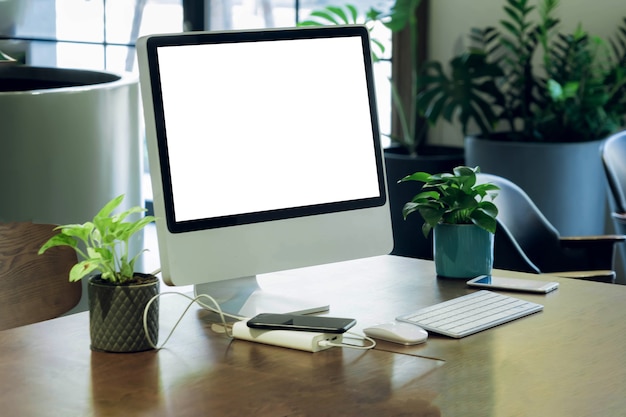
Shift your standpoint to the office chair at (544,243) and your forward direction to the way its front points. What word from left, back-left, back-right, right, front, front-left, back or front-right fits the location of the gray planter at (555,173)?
left

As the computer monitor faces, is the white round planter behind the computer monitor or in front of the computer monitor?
behind

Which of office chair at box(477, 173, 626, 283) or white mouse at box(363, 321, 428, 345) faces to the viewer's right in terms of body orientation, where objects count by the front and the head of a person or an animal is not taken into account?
the office chair

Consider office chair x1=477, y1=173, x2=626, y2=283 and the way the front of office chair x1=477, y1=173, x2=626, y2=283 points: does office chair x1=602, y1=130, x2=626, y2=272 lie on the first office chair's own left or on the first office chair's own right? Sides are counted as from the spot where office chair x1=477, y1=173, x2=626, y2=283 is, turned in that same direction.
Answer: on the first office chair's own left

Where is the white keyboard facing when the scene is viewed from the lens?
facing the viewer and to the right of the viewer

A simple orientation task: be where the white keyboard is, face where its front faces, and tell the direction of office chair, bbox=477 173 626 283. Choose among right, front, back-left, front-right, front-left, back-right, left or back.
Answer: back-left

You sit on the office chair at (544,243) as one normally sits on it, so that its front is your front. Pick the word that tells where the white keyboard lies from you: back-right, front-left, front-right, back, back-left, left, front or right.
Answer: right

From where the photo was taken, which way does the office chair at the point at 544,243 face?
to the viewer's right

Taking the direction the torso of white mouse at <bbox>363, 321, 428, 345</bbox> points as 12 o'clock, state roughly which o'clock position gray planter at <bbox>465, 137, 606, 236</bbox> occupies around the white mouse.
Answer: The gray planter is roughly at 2 o'clock from the white mouse.
